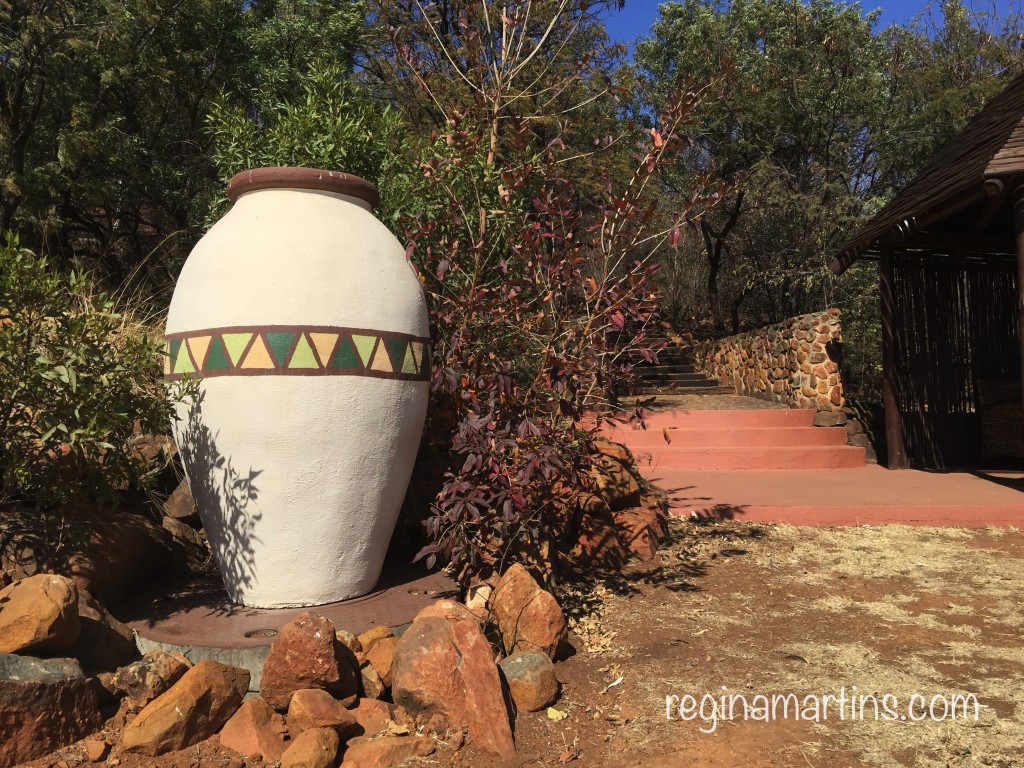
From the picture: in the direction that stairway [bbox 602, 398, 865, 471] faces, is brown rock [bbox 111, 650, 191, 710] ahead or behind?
ahead

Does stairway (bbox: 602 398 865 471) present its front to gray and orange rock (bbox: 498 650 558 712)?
yes

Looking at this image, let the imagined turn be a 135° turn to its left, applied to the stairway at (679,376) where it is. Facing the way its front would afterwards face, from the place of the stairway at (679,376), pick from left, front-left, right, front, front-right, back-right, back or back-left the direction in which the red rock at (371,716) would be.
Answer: back-right

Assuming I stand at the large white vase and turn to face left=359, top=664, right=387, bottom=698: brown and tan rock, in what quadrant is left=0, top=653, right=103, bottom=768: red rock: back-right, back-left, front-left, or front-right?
front-right

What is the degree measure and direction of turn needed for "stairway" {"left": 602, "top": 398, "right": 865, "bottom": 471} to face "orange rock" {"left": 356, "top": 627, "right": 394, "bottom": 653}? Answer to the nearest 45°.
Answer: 0° — it already faces it

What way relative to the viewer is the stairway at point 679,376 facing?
toward the camera

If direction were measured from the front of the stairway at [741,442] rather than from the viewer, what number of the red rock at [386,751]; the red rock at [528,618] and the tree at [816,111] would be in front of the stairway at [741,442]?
2

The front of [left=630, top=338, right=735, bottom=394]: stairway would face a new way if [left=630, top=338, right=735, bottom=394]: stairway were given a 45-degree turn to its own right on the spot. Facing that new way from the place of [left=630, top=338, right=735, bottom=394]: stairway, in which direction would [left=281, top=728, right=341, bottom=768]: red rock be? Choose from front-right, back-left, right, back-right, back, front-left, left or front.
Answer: front-left

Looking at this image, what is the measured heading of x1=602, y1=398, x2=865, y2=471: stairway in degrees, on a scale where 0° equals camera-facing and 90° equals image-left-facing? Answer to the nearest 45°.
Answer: approximately 0°

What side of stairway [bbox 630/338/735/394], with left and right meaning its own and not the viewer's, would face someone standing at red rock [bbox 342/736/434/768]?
front

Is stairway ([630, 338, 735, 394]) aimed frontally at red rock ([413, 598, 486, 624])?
yes

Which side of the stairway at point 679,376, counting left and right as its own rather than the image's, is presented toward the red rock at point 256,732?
front

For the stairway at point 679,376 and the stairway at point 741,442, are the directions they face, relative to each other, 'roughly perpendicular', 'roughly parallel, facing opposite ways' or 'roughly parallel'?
roughly parallel

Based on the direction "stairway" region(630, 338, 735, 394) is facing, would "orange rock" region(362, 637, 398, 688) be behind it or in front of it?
in front

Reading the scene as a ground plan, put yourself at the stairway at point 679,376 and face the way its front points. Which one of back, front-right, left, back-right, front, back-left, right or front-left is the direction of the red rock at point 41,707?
front

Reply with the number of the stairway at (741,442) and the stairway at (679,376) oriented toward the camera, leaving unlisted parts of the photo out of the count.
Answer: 2
